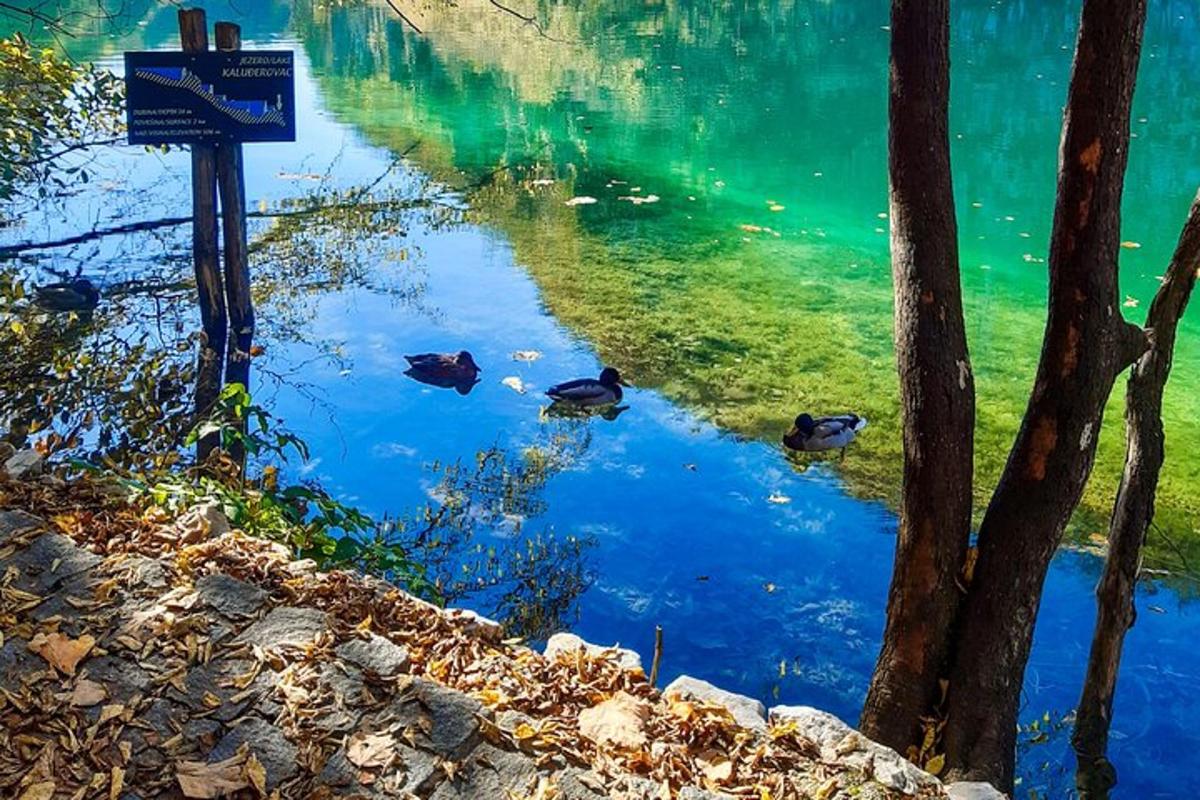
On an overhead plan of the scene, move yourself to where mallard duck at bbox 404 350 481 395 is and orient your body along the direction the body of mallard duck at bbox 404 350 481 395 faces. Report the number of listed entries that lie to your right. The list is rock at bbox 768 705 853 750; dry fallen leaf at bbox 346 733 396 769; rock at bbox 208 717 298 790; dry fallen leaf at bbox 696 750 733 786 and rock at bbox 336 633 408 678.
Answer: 5

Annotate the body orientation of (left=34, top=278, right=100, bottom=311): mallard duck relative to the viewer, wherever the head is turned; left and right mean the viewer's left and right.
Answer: facing to the right of the viewer

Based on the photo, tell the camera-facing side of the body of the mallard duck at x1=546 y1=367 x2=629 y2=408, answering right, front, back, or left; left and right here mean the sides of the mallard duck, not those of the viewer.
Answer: right

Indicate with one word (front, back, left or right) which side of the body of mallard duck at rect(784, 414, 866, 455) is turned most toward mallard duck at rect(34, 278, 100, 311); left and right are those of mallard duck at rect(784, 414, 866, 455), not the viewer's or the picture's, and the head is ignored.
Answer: front

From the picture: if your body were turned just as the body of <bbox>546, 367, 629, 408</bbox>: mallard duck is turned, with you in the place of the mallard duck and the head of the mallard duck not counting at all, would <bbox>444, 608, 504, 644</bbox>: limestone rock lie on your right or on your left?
on your right

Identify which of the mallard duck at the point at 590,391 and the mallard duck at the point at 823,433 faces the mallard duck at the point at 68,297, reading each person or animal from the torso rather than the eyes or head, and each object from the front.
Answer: the mallard duck at the point at 823,433

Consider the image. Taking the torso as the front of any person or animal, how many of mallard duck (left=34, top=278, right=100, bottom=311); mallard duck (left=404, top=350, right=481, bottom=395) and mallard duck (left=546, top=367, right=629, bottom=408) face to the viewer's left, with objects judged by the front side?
0

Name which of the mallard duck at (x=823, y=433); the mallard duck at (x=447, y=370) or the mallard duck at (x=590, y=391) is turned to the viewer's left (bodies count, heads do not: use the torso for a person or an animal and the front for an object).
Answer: the mallard duck at (x=823, y=433)

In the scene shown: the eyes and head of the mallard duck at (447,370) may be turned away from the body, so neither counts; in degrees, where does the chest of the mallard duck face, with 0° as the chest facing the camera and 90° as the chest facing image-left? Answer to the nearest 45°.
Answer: approximately 270°

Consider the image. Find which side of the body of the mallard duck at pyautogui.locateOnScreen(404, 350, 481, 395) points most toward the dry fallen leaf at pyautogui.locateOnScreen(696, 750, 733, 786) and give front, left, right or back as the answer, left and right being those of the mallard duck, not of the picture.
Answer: right

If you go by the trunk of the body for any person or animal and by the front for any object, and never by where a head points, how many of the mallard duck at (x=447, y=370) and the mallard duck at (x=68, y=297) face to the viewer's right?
2

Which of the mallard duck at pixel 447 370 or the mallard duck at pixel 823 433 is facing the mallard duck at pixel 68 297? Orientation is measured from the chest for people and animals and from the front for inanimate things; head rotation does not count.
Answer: the mallard duck at pixel 823 433

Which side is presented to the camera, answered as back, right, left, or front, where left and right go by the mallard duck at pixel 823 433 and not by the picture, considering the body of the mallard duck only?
left

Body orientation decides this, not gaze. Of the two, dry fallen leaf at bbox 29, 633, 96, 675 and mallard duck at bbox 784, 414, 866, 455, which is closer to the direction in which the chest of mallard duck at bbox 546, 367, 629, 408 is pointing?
the mallard duck

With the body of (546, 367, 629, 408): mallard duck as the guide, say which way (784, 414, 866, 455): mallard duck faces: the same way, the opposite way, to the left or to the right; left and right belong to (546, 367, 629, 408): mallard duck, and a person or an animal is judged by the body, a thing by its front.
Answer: the opposite way

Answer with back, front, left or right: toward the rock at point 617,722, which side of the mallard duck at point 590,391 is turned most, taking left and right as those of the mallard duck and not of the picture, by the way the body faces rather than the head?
right

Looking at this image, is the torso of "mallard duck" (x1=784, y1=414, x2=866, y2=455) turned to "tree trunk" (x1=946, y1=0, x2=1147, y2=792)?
no

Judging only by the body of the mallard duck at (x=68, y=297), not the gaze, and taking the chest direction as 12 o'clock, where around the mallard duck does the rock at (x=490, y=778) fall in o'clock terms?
The rock is roughly at 3 o'clock from the mallard duck.

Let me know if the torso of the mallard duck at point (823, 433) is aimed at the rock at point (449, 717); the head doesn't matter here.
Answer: no
